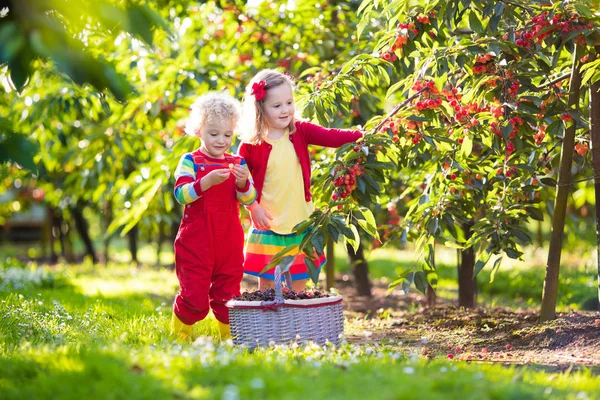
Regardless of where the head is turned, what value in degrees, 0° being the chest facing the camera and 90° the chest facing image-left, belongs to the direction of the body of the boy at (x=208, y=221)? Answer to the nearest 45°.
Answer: approximately 315°

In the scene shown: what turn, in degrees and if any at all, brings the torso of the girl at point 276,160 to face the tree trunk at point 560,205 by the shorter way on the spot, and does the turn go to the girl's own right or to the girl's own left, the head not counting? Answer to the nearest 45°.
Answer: approximately 45° to the girl's own left

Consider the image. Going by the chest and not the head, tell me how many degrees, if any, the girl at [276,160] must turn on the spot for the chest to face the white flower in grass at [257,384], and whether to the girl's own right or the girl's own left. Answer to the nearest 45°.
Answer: approximately 45° to the girl's own right

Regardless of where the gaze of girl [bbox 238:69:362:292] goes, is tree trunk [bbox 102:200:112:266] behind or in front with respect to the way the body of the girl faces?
behind

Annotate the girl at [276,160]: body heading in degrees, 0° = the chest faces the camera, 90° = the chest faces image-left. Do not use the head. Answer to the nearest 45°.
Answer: approximately 315°

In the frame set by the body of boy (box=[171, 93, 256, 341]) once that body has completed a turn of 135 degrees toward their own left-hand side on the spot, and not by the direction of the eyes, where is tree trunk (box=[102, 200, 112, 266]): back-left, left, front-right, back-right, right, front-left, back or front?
front
